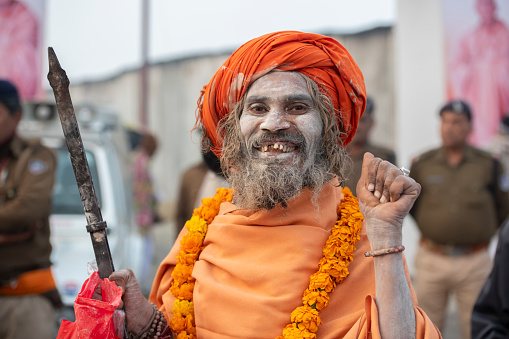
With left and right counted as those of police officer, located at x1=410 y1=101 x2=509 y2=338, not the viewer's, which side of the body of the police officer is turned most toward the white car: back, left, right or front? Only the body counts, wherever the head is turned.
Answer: right

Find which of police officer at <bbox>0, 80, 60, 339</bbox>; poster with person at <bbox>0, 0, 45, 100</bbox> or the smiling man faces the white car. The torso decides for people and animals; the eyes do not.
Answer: the poster with person

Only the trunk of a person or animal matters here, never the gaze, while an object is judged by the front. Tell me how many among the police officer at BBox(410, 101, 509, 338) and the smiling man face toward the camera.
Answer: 2

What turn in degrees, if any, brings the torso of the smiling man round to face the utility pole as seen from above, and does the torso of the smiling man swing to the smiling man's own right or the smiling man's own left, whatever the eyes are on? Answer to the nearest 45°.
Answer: approximately 180°

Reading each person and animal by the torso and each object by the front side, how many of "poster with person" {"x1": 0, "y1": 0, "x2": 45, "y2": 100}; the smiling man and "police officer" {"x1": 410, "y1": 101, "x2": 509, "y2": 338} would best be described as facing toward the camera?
3

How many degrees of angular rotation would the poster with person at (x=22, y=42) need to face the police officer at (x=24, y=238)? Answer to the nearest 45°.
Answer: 0° — it already faces them

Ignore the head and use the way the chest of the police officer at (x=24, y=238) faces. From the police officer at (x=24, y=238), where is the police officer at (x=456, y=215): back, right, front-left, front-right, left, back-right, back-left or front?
back-left

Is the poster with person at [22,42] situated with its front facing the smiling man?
yes

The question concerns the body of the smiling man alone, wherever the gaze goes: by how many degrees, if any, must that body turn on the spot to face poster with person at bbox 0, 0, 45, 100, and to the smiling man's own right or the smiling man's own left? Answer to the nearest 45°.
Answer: approximately 135° to the smiling man's own right

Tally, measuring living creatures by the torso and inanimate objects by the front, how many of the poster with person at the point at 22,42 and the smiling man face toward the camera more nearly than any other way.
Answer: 2
